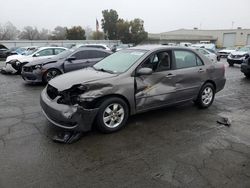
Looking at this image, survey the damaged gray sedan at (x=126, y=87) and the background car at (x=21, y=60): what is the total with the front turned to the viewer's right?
0

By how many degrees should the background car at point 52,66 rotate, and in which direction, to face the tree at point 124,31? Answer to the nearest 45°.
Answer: approximately 135° to its right

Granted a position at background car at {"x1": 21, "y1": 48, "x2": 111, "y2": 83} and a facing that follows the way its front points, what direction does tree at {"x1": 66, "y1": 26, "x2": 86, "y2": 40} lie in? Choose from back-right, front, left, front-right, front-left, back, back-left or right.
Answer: back-right

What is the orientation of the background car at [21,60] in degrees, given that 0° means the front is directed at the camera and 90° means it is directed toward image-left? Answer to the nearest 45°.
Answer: approximately 45°

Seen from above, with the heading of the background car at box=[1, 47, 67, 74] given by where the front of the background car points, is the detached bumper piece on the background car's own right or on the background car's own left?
on the background car's own left

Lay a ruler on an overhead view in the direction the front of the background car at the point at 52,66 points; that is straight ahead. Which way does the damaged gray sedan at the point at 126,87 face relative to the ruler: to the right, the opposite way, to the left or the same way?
the same way

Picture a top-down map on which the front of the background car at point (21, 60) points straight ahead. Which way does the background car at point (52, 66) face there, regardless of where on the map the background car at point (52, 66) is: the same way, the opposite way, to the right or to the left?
the same way

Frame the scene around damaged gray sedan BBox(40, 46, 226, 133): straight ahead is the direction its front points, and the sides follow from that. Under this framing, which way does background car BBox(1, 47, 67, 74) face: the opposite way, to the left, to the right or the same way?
the same way

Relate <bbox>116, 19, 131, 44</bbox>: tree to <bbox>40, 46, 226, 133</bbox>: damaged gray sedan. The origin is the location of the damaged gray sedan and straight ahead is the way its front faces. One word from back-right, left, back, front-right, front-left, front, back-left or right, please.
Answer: back-right

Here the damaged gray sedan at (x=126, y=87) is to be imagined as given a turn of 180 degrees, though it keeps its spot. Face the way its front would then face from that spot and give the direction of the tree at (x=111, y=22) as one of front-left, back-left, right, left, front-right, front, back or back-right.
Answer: front-left

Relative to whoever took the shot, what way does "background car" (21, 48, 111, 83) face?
facing the viewer and to the left of the viewer

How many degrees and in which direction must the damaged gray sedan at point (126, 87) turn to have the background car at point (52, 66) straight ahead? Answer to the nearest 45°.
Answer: approximately 90° to its right
